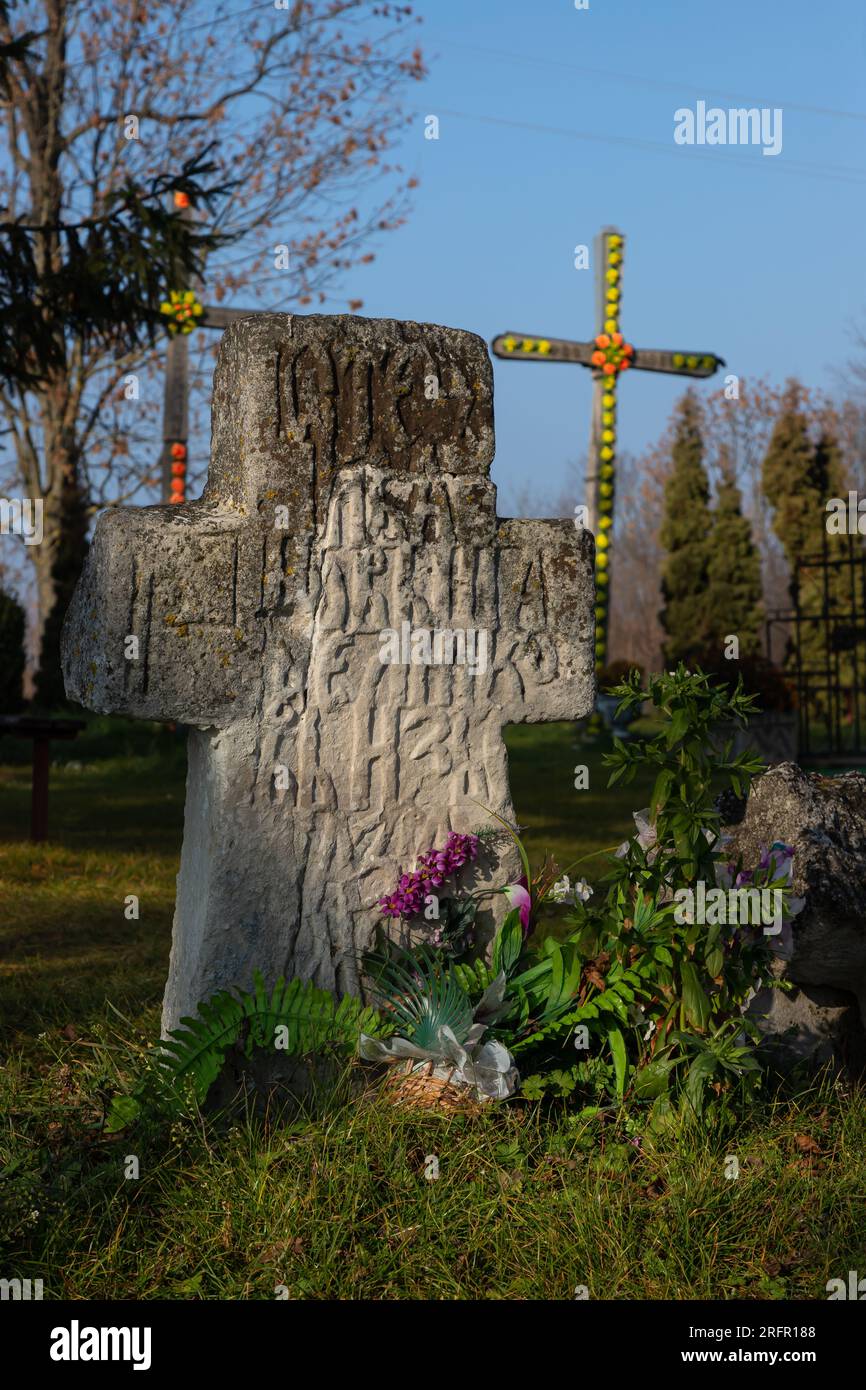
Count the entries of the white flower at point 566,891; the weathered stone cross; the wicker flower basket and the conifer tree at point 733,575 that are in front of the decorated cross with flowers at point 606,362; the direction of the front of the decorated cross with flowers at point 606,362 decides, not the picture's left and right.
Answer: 3

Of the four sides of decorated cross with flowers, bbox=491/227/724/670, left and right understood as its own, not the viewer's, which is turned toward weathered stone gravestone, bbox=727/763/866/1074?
front

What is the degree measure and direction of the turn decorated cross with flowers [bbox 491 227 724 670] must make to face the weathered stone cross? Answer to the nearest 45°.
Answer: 0° — it already faces it

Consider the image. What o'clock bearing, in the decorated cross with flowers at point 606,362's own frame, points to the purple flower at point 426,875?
The purple flower is roughly at 12 o'clock from the decorated cross with flowers.

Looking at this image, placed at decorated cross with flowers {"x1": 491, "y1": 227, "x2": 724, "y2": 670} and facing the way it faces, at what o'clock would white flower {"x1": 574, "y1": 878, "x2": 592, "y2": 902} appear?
The white flower is roughly at 12 o'clock from the decorated cross with flowers.

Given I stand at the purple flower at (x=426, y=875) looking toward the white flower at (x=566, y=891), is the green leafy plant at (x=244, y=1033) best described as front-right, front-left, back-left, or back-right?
back-right

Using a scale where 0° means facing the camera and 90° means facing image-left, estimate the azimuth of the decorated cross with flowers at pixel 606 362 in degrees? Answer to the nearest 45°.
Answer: approximately 0°

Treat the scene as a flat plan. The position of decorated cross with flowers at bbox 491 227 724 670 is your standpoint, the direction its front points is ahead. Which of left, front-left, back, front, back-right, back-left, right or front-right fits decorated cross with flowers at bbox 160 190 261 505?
right

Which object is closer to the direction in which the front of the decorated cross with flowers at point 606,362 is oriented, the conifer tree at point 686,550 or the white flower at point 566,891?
the white flower

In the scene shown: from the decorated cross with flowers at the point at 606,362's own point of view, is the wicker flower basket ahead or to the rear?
ahead

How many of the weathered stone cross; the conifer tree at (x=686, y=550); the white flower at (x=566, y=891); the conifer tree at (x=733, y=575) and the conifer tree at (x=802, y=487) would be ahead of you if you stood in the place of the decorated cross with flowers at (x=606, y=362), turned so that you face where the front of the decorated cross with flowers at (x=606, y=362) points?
2

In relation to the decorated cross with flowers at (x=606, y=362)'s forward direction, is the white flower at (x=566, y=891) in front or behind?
in front
